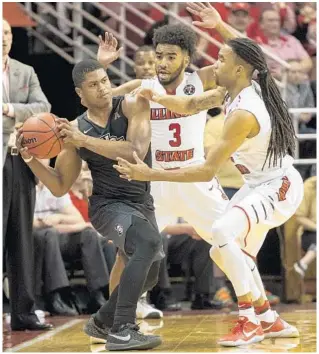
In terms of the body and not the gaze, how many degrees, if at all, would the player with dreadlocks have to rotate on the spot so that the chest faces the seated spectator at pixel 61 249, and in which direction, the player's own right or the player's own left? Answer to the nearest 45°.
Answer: approximately 45° to the player's own right

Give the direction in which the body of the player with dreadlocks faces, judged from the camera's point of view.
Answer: to the viewer's left

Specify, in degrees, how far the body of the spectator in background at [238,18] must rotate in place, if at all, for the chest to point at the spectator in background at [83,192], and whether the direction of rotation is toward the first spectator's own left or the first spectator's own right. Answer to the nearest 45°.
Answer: approximately 45° to the first spectator's own right

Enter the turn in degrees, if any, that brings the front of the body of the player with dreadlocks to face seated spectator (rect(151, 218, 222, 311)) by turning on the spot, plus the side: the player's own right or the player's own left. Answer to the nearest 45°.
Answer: approximately 90° to the player's own right

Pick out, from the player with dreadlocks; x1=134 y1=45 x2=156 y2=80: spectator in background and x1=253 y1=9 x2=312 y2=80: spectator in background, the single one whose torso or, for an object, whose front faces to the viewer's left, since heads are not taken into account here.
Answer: the player with dreadlocks

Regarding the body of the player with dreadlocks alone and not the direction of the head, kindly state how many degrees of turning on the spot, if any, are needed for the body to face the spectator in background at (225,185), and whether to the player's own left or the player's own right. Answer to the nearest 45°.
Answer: approximately 90° to the player's own right
